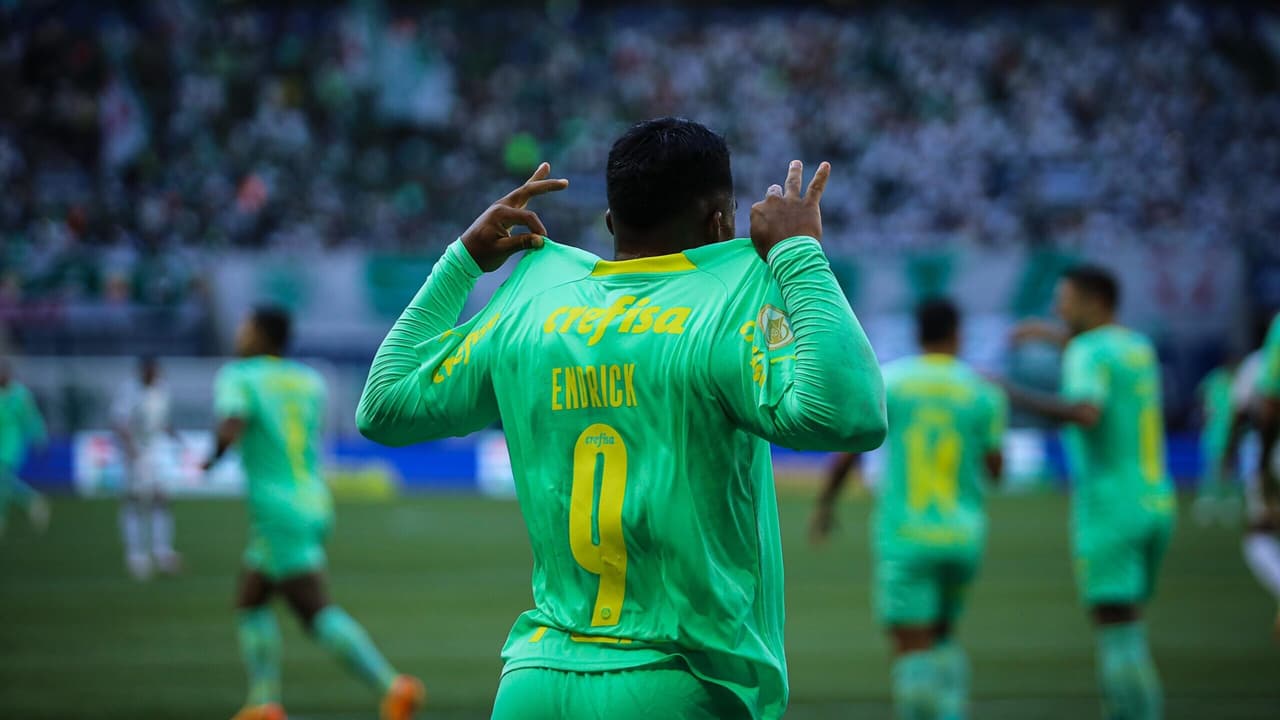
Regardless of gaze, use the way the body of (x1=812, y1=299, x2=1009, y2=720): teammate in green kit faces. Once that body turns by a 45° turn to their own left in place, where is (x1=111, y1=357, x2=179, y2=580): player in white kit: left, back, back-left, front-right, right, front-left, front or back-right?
front

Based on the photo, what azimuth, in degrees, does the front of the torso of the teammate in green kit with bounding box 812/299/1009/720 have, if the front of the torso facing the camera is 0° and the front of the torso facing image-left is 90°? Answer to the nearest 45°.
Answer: approximately 180°

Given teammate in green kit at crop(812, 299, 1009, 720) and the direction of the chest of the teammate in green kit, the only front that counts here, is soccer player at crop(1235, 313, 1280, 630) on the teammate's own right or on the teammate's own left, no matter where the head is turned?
on the teammate's own right

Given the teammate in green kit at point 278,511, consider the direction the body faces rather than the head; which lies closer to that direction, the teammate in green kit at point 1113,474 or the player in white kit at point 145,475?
the player in white kit

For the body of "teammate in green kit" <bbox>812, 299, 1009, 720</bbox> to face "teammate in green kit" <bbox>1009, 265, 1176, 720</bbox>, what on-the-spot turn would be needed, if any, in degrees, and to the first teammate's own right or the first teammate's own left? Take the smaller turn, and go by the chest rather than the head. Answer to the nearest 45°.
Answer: approximately 90° to the first teammate's own right

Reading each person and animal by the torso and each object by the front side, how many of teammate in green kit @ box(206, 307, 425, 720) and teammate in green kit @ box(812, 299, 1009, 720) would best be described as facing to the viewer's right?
0

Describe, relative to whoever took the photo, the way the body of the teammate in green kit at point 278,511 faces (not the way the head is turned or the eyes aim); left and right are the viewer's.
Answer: facing away from the viewer and to the left of the viewer

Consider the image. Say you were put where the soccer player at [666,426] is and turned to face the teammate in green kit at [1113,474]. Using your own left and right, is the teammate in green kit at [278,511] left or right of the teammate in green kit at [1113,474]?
left

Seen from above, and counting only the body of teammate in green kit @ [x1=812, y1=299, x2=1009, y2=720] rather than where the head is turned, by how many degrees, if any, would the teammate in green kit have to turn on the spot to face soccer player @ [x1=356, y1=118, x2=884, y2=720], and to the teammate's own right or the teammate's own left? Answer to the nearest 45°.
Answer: approximately 180°

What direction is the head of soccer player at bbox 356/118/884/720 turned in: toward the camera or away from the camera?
away from the camera

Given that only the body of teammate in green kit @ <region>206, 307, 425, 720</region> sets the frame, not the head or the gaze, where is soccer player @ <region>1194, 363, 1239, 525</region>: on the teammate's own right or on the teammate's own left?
on the teammate's own right

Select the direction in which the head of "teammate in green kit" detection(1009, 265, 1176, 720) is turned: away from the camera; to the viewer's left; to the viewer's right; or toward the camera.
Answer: to the viewer's left

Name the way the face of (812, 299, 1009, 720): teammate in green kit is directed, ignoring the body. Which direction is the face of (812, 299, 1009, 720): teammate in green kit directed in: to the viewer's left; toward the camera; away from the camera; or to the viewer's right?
away from the camera
